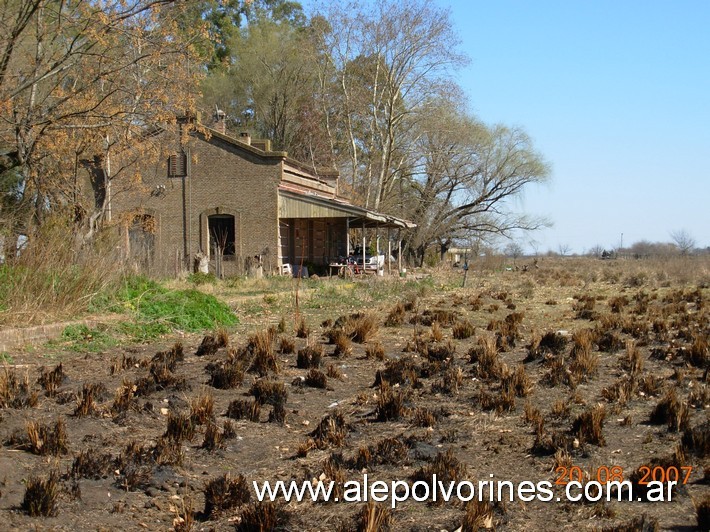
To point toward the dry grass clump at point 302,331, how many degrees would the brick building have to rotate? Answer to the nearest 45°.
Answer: approximately 90° to its right

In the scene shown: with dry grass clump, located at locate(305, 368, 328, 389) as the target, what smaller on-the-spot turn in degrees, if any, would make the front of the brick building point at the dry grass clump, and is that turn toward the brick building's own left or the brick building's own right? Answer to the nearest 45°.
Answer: approximately 90° to the brick building's own right

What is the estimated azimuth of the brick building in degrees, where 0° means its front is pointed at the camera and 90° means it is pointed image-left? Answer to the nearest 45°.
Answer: approximately 270°
